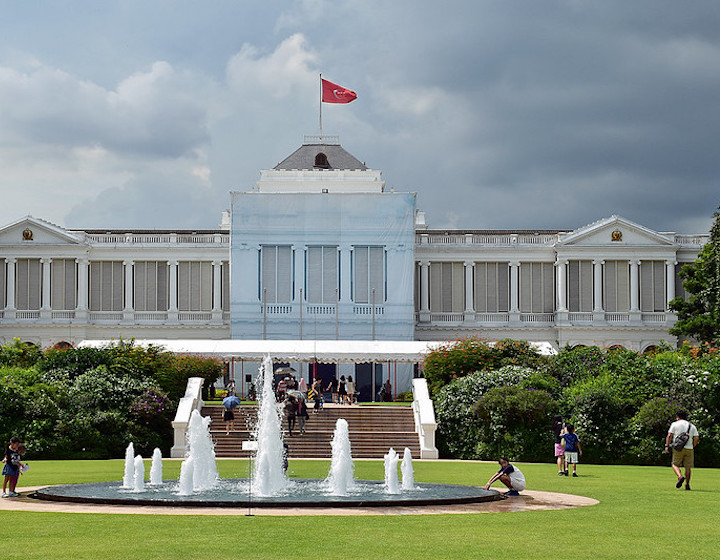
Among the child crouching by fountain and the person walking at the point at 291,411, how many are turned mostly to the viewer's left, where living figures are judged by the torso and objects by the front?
1

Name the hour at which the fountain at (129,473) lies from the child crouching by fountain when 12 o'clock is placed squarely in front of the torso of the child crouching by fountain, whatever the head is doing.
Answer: The fountain is roughly at 12 o'clock from the child crouching by fountain.

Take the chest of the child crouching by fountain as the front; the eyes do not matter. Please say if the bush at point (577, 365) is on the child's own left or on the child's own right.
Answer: on the child's own right

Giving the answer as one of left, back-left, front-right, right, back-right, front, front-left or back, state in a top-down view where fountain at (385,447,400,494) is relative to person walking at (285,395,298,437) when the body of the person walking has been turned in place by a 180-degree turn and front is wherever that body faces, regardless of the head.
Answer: front

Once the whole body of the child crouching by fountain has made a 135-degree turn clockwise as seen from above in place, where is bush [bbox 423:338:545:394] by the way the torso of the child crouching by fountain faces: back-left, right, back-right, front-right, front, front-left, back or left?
front-left

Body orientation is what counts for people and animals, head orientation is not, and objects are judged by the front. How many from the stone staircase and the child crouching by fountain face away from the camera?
0

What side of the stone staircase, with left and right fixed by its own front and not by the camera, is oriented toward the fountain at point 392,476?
front

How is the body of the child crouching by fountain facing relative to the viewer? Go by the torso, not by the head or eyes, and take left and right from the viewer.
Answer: facing to the left of the viewer

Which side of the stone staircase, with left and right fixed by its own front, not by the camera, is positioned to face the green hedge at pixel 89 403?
right

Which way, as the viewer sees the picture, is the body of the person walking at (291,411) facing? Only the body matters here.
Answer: away from the camera

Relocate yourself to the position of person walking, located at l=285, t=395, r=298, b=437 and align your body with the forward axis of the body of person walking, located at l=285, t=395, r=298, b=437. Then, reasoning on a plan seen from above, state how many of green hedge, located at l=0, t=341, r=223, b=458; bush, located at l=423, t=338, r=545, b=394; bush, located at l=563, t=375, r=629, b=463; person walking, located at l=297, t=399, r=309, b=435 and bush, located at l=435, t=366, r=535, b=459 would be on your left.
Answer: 1

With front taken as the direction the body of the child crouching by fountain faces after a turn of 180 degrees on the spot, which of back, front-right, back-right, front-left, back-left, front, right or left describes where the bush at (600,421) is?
left

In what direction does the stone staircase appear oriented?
toward the camera
